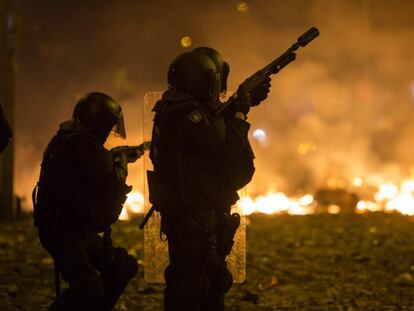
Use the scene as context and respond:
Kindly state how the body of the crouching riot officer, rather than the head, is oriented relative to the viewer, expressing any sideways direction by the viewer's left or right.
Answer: facing to the right of the viewer

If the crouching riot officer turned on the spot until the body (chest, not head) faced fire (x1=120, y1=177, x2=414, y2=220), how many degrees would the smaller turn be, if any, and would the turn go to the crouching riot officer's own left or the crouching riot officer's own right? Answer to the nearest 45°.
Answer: approximately 45° to the crouching riot officer's own left

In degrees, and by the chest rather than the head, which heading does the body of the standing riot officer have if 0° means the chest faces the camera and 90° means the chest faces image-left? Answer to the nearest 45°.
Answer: approximately 270°
